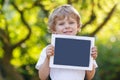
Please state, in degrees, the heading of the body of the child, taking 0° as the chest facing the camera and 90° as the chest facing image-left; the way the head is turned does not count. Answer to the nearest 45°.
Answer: approximately 0°
